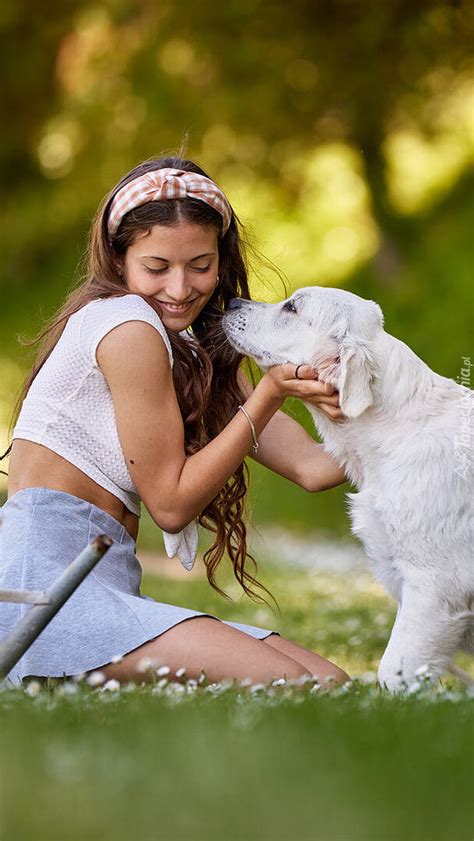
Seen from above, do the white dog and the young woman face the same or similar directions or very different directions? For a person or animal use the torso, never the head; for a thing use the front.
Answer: very different directions

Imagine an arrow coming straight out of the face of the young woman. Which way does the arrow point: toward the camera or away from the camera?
toward the camera

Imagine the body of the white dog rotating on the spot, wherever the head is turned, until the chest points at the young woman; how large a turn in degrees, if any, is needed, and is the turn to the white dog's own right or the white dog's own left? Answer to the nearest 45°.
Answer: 0° — it already faces them

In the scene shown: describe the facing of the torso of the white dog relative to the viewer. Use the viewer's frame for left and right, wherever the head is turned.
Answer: facing to the left of the viewer

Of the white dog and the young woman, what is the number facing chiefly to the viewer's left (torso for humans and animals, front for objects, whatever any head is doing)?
1

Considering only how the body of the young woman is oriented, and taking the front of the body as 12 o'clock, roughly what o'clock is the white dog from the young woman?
The white dog is roughly at 12 o'clock from the young woman.

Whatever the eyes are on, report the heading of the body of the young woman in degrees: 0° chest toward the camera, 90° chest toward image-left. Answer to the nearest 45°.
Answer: approximately 270°
